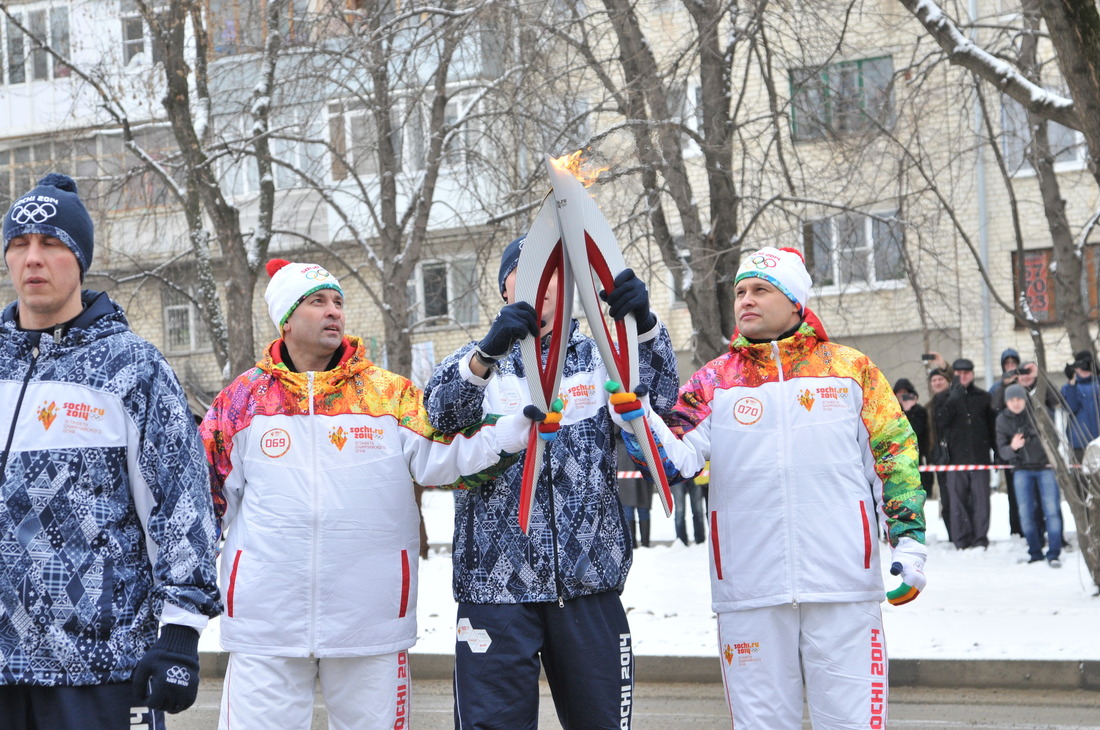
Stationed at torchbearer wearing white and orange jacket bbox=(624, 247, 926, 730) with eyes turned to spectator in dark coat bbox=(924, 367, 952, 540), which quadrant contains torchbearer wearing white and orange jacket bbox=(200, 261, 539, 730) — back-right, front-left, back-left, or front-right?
back-left

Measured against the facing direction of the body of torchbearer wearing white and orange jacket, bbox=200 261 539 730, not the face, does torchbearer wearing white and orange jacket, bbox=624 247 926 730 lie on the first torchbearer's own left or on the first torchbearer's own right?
on the first torchbearer's own left

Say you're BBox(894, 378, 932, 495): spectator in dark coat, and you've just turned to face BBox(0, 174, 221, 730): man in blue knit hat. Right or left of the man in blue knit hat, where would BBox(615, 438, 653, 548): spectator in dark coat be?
right

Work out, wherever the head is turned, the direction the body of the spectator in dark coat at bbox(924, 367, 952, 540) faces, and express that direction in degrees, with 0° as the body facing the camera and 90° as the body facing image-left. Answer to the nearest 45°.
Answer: approximately 0°

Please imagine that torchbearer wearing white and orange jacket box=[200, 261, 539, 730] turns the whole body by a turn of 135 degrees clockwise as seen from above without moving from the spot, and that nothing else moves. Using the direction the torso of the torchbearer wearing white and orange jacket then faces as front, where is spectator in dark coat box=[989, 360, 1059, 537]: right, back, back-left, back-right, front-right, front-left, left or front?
right

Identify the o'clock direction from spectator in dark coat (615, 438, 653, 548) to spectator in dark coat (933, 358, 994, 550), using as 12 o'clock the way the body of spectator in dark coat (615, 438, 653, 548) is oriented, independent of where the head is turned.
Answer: spectator in dark coat (933, 358, 994, 550) is roughly at 9 o'clock from spectator in dark coat (615, 438, 653, 548).

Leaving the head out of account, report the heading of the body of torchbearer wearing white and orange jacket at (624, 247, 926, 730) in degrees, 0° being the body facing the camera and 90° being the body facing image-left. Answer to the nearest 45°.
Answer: approximately 0°
